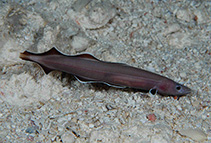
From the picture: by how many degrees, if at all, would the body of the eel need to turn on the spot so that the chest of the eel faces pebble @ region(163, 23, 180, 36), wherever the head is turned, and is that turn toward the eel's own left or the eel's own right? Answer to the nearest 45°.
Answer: approximately 45° to the eel's own left

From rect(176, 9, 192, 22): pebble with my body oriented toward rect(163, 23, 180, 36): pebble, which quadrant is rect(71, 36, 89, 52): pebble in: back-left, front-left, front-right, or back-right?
front-right

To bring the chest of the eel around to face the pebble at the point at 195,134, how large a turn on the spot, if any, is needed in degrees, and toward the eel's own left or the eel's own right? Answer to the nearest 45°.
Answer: approximately 45° to the eel's own right

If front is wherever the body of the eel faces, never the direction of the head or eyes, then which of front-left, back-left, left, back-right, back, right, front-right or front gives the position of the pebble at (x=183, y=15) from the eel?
front-left

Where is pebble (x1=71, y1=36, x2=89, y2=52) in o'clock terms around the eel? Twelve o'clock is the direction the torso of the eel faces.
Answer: The pebble is roughly at 8 o'clock from the eel.

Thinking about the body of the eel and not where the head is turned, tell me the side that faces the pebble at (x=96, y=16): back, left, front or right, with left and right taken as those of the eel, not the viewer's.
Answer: left

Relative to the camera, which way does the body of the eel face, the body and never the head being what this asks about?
to the viewer's right

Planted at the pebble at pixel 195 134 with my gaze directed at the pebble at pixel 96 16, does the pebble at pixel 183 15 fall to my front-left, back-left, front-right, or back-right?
front-right
